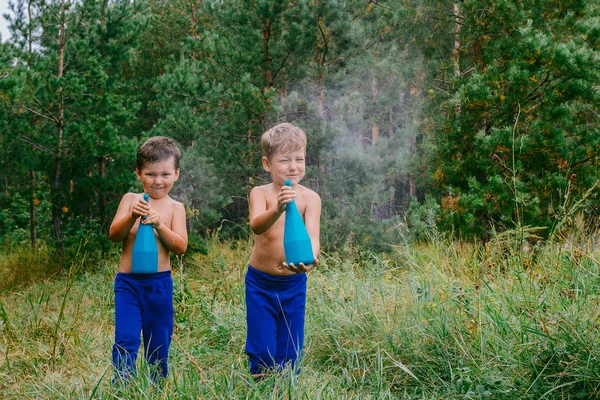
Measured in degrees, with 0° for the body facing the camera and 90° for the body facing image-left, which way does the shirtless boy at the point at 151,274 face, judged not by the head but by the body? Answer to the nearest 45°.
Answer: approximately 0°
